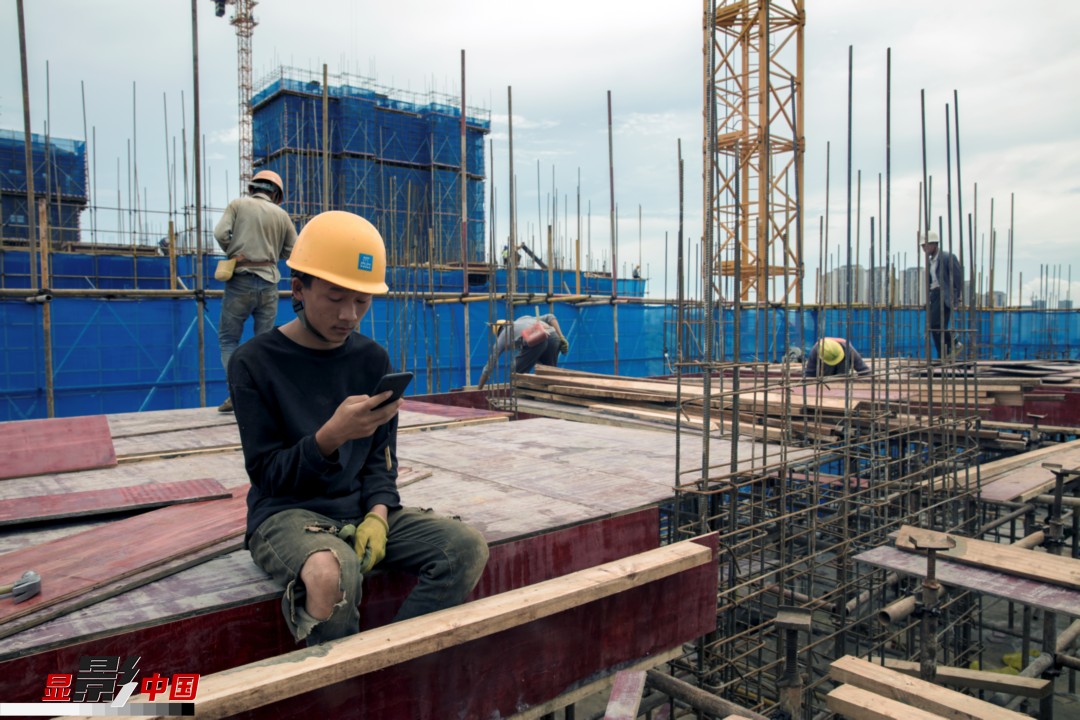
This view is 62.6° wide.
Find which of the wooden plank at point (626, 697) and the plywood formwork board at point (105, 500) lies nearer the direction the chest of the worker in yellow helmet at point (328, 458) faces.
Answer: the wooden plank

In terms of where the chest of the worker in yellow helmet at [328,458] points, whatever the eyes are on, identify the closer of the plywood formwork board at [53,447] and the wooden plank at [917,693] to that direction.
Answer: the wooden plank

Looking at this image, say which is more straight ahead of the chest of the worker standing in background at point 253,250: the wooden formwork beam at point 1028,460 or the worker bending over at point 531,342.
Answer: the worker bending over

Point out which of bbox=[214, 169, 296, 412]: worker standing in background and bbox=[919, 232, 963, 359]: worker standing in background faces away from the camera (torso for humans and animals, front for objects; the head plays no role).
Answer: bbox=[214, 169, 296, 412]: worker standing in background

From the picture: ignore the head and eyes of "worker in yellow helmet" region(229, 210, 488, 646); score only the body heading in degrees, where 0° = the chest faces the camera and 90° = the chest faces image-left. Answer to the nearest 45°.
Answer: approximately 315°

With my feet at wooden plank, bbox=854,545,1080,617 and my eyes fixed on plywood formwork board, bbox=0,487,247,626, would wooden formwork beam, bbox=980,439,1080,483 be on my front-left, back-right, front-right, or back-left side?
back-right

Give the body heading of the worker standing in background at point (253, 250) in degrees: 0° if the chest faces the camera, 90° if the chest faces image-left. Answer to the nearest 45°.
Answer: approximately 180°

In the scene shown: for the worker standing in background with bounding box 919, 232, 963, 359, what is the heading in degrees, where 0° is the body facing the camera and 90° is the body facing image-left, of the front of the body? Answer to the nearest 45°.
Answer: approximately 45°

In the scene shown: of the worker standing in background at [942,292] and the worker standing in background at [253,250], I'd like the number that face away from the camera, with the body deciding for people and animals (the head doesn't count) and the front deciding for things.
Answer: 1

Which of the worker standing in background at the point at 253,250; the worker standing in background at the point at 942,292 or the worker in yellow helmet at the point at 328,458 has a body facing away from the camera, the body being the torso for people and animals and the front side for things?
the worker standing in background at the point at 253,250

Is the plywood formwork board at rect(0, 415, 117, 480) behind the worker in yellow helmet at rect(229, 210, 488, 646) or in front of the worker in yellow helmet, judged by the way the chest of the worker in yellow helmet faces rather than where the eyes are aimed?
behind

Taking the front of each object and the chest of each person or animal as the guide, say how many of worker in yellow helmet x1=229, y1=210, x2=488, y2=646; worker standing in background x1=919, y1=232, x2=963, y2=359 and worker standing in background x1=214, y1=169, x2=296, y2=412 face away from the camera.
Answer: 1
